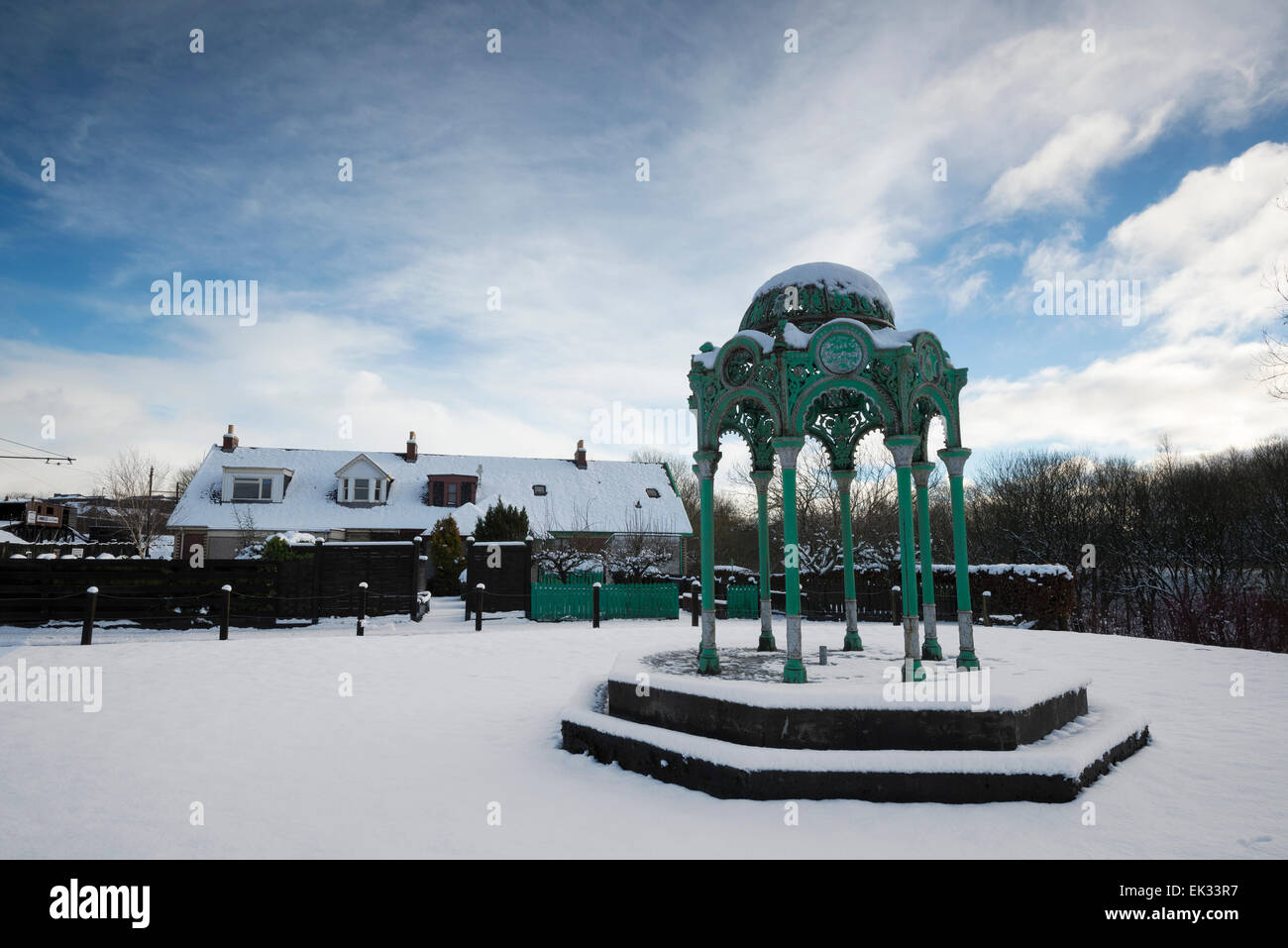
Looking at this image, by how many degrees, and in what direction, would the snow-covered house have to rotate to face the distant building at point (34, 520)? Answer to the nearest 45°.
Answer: approximately 135° to its right

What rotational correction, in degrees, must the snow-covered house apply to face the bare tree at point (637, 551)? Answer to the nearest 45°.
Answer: approximately 45° to its left

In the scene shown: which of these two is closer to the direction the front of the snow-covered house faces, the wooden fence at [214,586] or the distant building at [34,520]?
the wooden fence

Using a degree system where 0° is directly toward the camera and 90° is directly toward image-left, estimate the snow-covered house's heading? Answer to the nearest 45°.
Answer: approximately 0°
